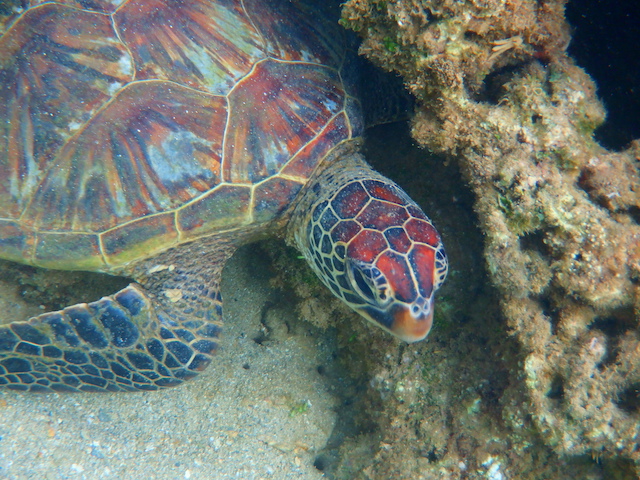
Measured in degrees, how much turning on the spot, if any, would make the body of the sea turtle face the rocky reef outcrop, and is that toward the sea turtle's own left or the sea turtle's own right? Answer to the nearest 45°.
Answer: approximately 45° to the sea turtle's own left

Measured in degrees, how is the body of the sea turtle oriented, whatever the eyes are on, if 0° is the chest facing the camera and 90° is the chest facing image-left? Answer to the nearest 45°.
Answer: approximately 315°
